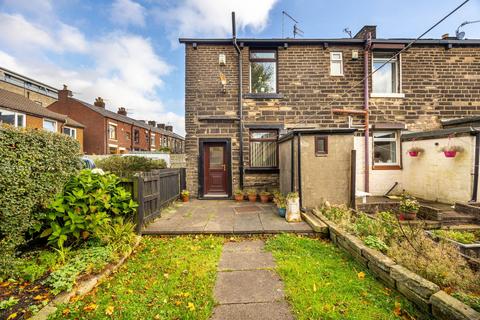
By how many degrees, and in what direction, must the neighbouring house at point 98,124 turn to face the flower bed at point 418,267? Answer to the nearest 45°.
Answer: approximately 45° to its right

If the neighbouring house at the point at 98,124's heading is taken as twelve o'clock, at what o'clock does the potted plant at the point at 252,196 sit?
The potted plant is roughly at 1 o'clock from the neighbouring house.

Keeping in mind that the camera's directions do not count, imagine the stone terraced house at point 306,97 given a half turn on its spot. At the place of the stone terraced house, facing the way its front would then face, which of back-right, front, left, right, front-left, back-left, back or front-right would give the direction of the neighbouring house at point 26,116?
left

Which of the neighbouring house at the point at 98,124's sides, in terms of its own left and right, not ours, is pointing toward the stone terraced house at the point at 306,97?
front

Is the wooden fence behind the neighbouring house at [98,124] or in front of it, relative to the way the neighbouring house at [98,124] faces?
in front

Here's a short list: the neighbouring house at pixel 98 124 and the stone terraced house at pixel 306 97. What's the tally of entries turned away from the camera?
0

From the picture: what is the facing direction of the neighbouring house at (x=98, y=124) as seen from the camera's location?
facing the viewer and to the right of the viewer

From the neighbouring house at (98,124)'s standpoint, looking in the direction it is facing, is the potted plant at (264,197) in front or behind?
in front

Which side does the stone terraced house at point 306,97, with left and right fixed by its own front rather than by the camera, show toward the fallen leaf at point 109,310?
front

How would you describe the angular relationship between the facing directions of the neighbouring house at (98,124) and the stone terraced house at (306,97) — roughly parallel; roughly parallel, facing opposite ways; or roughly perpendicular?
roughly perpendicular

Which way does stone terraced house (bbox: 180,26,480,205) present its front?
toward the camera

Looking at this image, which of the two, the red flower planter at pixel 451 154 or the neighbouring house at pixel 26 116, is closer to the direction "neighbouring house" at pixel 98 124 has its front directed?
the red flower planter

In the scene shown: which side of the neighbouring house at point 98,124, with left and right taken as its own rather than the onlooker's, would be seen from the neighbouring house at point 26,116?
right
